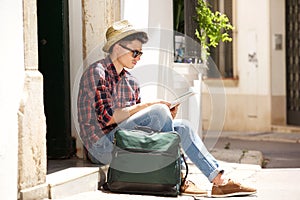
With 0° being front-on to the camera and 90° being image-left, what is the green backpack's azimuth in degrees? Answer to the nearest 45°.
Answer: approximately 0°

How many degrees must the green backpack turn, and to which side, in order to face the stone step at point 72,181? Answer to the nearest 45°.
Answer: approximately 90° to its right

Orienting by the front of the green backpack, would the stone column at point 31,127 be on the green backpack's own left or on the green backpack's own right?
on the green backpack's own right

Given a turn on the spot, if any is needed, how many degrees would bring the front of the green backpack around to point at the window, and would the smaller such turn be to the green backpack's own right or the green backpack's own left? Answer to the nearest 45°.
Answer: approximately 180°

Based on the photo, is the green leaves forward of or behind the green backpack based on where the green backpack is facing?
behind
